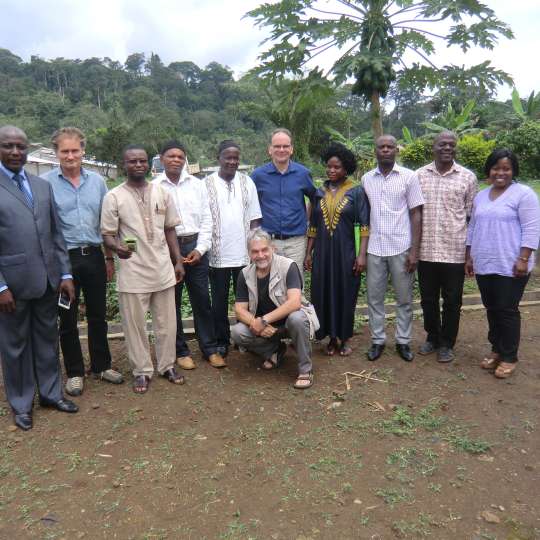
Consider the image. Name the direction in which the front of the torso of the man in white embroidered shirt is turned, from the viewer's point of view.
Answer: toward the camera

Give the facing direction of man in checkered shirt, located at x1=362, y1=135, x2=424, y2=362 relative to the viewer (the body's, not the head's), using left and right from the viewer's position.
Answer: facing the viewer

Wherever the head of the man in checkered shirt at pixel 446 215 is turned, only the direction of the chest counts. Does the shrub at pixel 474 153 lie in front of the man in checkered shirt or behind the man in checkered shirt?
behind

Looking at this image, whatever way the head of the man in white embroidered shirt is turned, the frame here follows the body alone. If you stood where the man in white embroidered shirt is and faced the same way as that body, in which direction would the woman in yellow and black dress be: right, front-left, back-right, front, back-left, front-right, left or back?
left

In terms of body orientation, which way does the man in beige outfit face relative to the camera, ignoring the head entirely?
toward the camera

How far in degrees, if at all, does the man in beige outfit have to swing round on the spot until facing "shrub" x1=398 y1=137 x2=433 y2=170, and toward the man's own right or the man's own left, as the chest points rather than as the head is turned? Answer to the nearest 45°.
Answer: approximately 135° to the man's own left

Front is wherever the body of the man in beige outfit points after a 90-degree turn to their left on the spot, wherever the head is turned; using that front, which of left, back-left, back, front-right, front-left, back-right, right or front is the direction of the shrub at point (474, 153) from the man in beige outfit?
front-left

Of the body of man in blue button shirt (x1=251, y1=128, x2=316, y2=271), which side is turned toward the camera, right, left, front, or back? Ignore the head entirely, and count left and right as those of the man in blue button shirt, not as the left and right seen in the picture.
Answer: front

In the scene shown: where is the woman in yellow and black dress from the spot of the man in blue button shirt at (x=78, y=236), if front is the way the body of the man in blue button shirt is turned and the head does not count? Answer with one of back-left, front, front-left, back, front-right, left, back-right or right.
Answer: left

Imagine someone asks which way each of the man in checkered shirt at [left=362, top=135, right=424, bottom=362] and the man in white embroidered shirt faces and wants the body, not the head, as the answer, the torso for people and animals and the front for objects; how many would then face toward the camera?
2

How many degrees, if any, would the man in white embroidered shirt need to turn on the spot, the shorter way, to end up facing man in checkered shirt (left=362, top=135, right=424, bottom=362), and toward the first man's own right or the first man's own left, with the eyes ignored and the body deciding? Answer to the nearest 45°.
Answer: approximately 90° to the first man's own left

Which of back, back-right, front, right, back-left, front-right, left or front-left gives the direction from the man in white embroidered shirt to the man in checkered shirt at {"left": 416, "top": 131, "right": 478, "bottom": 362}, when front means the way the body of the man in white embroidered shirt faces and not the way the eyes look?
left

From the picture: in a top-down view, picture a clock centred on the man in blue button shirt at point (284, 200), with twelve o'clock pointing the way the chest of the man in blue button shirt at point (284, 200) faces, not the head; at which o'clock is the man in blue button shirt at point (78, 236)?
the man in blue button shirt at point (78, 236) is roughly at 2 o'clock from the man in blue button shirt at point (284, 200).

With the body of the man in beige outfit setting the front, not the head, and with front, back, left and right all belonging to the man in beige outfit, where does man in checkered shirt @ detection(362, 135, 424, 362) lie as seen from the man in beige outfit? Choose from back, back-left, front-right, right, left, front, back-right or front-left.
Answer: left
